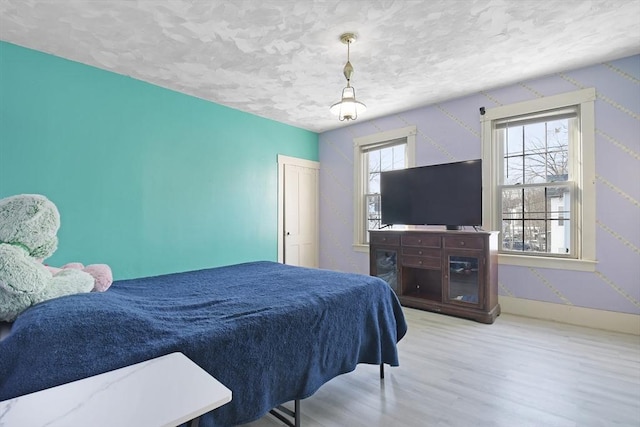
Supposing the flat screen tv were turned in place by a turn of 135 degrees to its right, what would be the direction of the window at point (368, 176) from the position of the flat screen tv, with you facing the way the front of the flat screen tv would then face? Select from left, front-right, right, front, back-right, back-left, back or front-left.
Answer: front-left

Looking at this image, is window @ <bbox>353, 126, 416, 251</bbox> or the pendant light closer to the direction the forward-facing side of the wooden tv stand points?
the pendant light

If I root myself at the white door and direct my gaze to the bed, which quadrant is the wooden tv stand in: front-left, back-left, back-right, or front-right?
front-left

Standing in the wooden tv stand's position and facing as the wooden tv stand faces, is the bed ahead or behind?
ahead

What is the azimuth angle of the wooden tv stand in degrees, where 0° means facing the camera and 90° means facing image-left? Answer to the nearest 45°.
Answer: approximately 45°

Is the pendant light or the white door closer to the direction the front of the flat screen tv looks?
the pendant light

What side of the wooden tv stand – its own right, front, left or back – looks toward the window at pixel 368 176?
right

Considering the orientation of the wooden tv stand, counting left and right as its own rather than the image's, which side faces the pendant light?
front

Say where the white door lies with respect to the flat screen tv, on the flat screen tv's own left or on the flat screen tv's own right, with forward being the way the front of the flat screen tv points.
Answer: on the flat screen tv's own right

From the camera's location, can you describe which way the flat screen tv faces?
facing the viewer and to the left of the viewer

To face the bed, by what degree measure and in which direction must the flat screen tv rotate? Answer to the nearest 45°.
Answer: approximately 45° to its left

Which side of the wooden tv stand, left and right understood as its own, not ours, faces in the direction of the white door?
right
